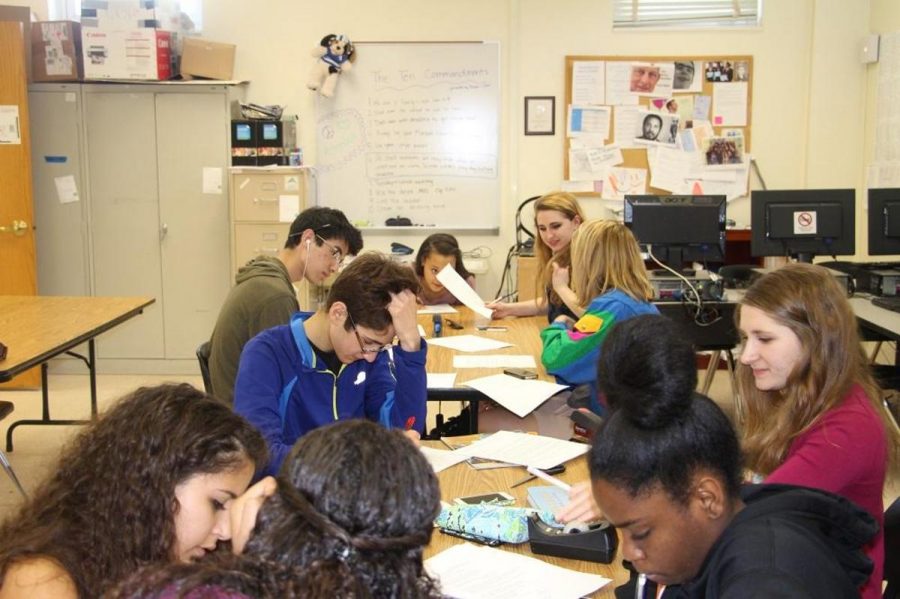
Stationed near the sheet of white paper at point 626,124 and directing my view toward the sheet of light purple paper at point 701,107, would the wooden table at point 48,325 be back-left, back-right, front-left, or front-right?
back-right

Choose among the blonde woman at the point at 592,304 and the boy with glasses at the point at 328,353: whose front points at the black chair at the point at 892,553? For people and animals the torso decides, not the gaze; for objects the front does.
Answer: the boy with glasses

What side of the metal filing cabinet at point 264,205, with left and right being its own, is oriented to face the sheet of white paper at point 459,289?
front

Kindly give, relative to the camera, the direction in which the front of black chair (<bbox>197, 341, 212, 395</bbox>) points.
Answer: facing to the right of the viewer

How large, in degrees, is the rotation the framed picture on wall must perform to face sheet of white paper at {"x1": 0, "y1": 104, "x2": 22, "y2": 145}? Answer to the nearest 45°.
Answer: approximately 90° to its right

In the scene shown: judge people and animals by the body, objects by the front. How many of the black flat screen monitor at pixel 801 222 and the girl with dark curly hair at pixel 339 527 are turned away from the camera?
2

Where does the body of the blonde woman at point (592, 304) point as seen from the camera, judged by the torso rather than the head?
to the viewer's left

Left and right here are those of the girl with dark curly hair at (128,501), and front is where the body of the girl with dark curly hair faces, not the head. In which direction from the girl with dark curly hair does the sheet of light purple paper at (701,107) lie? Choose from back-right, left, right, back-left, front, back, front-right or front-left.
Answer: front-left

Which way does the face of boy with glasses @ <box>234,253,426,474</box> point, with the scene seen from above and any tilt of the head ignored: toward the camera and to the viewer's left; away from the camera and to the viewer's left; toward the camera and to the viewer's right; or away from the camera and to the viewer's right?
toward the camera and to the viewer's right

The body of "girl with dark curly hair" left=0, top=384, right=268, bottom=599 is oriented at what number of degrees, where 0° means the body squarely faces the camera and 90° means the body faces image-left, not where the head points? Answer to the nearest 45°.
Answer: approximately 270°

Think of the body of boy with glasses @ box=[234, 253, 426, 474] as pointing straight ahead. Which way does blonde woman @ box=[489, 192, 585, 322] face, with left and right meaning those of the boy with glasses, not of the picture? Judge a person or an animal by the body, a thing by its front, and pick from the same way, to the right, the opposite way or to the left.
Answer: to the right

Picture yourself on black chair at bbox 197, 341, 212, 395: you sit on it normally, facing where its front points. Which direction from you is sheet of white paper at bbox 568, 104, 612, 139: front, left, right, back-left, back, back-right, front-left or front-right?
front-left

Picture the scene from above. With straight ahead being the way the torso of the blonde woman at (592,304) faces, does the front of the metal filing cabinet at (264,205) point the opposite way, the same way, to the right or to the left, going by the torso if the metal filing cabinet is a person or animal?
to the left
